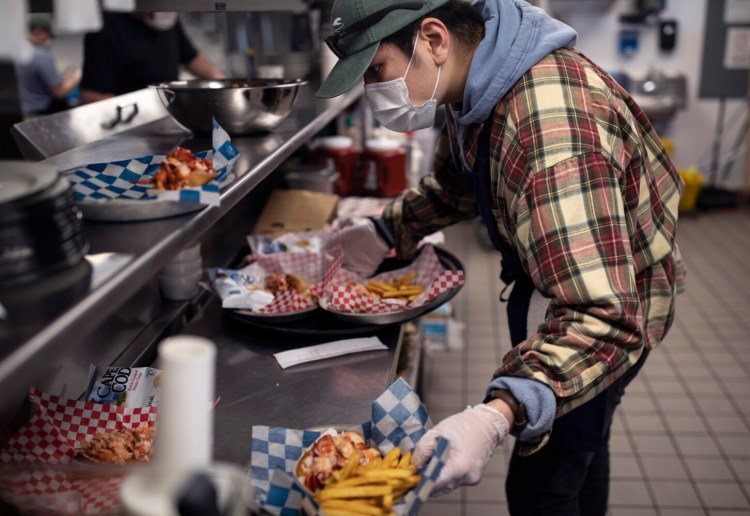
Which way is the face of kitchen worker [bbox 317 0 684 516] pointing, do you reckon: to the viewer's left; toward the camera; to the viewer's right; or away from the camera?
to the viewer's left

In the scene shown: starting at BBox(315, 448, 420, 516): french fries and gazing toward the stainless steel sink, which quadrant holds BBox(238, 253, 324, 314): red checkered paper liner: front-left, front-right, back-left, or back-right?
front-left

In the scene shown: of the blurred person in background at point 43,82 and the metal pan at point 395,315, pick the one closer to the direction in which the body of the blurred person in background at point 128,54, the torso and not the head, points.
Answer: the metal pan

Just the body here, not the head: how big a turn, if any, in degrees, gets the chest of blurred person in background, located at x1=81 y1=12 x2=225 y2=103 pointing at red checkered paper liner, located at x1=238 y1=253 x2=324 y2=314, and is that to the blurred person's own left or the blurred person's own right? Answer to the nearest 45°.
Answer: approximately 45° to the blurred person's own right

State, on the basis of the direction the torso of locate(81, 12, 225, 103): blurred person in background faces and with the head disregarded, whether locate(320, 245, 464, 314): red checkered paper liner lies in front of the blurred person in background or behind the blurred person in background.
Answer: in front

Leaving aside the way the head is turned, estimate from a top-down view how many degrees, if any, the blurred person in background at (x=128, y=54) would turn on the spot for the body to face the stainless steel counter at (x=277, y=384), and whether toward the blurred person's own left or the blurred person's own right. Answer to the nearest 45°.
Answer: approximately 45° to the blurred person's own right

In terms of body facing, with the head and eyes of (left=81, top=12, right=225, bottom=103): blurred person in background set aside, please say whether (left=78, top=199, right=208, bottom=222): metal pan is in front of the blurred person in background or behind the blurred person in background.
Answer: in front

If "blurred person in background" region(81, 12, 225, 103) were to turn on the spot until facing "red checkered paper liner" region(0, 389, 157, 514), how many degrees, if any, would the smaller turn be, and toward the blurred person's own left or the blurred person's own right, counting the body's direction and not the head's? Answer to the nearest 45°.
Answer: approximately 45° to the blurred person's own right
